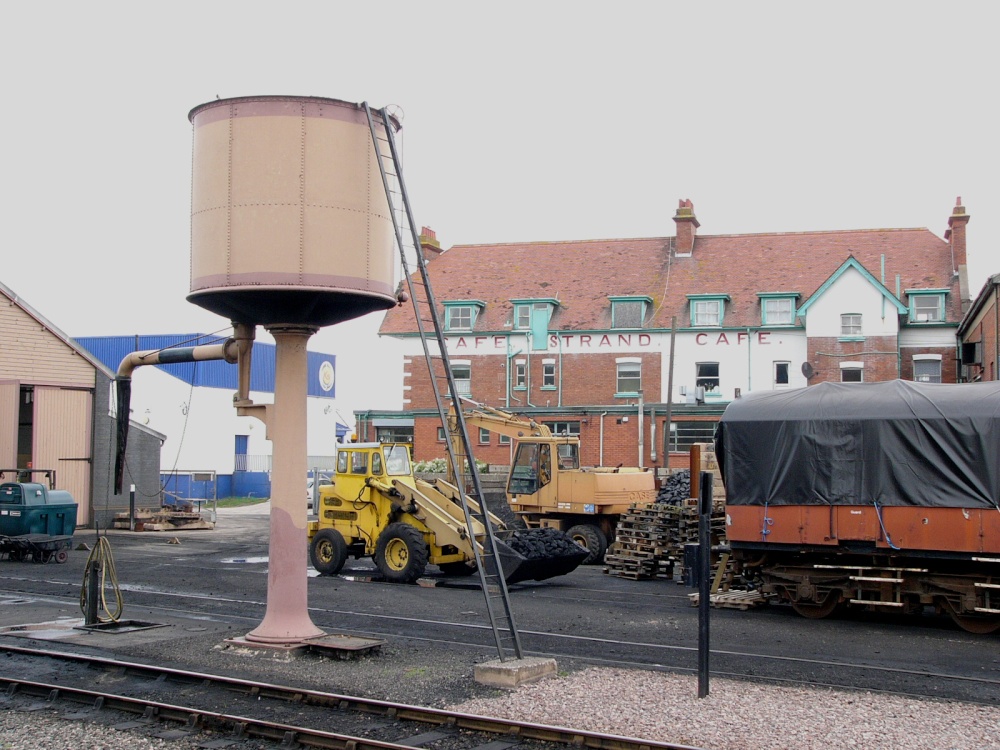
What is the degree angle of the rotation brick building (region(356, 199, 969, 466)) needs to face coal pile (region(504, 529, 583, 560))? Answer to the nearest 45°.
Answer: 0° — it already faces it

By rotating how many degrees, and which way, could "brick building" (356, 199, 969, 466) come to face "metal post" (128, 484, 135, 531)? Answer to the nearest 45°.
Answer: approximately 45° to its right

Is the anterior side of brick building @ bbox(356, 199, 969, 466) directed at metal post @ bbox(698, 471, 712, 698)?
yes

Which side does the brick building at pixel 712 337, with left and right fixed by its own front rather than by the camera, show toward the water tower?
front

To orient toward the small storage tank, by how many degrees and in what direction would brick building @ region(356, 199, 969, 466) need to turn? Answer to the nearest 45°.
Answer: approximately 45° to its right

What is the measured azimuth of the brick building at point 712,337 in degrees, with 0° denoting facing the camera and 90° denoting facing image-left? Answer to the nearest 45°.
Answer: approximately 0°

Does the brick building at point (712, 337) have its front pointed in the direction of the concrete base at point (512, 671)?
yes

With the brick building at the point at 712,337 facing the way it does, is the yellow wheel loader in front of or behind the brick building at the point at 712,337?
in front

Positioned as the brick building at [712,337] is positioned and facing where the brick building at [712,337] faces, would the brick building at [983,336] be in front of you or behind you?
in front

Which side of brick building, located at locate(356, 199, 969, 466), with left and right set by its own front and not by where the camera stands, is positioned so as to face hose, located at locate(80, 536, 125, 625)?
front
